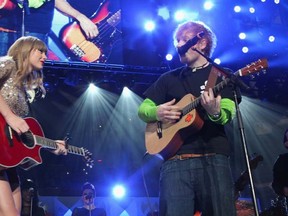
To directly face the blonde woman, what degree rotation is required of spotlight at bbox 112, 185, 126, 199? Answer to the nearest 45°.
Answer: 0° — it already faces them

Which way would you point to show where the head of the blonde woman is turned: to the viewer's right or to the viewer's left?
to the viewer's right

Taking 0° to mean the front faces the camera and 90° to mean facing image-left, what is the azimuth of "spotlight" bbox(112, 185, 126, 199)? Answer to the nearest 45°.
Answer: approximately 0°

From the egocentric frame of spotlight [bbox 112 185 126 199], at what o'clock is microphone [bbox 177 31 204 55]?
The microphone is roughly at 12 o'clock from the spotlight.
